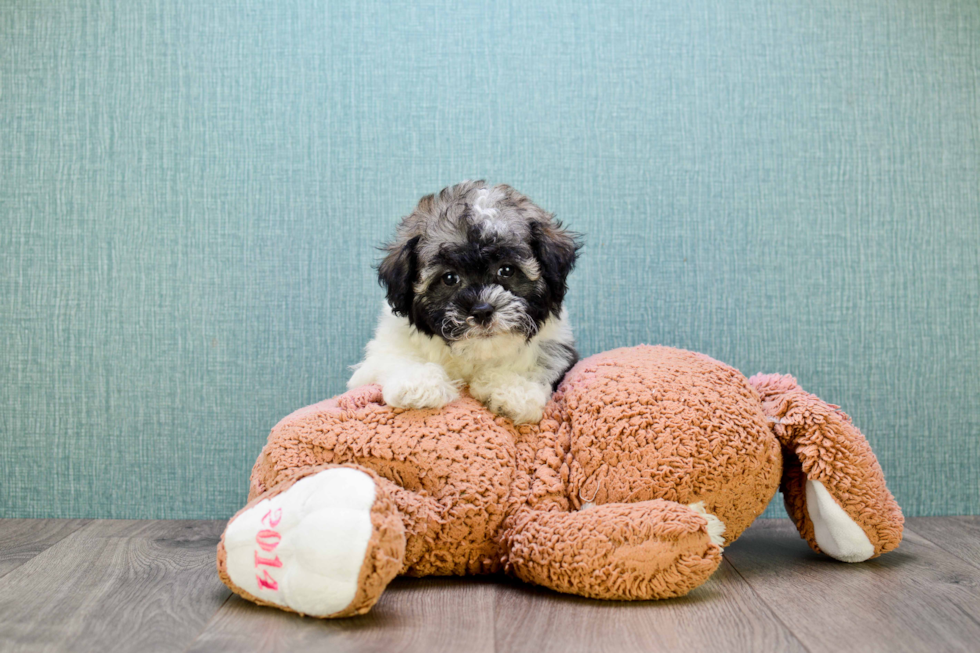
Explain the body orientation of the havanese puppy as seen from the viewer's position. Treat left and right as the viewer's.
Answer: facing the viewer
